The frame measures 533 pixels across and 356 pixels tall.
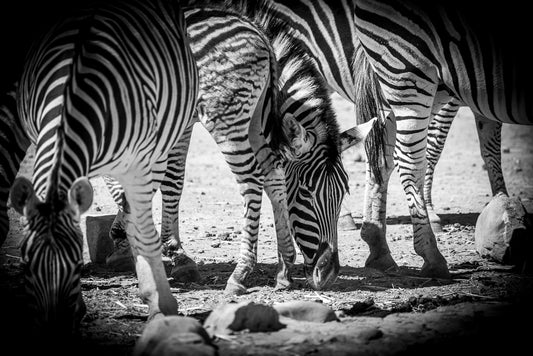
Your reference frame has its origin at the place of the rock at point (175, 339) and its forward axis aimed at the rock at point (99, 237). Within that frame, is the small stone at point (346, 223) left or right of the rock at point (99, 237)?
right

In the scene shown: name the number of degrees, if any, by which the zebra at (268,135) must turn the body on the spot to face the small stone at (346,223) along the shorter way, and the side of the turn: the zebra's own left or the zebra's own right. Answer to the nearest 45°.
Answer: approximately 90° to the zebra's own left

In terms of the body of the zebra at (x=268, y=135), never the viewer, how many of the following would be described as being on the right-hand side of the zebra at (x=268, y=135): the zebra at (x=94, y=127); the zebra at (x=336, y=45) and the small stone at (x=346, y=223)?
1

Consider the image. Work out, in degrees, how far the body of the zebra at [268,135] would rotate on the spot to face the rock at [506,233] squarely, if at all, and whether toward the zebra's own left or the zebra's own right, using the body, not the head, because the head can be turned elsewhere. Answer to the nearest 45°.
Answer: approximately 45° to the zebra's own left

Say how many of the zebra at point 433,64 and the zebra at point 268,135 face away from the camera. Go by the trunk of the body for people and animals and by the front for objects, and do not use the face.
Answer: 0

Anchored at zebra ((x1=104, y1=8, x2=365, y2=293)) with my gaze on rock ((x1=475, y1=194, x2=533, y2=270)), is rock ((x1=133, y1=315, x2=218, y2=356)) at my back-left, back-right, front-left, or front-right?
back-right

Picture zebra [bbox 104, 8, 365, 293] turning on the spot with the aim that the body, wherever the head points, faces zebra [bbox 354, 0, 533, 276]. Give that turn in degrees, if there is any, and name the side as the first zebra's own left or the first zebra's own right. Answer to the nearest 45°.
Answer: approximately 45° to the first zebra's own left
